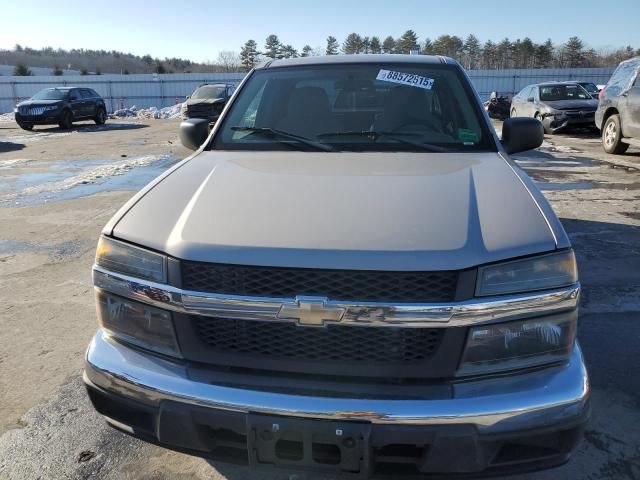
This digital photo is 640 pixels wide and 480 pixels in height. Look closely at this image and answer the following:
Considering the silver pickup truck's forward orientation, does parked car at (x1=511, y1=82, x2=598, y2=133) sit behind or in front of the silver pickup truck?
behind

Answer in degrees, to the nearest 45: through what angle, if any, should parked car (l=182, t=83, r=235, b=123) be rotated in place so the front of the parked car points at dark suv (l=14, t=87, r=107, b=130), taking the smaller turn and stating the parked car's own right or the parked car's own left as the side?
approximately 90° to the parked car's own right

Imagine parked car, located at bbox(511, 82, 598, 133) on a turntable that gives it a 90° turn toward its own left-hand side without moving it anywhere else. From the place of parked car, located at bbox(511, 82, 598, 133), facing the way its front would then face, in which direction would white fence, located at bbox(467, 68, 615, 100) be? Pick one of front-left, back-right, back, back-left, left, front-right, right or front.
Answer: front-left

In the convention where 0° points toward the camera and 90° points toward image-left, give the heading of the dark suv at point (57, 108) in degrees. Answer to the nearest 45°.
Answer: approximately 45°

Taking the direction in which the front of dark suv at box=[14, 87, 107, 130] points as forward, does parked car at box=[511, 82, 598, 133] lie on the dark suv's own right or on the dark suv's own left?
on the dark suv's own left

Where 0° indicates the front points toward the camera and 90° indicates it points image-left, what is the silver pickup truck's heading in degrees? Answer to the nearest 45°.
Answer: approximately 0°

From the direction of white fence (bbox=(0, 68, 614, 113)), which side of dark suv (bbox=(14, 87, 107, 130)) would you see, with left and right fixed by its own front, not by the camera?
back

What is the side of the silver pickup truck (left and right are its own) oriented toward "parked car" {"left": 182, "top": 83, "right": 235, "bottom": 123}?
back
